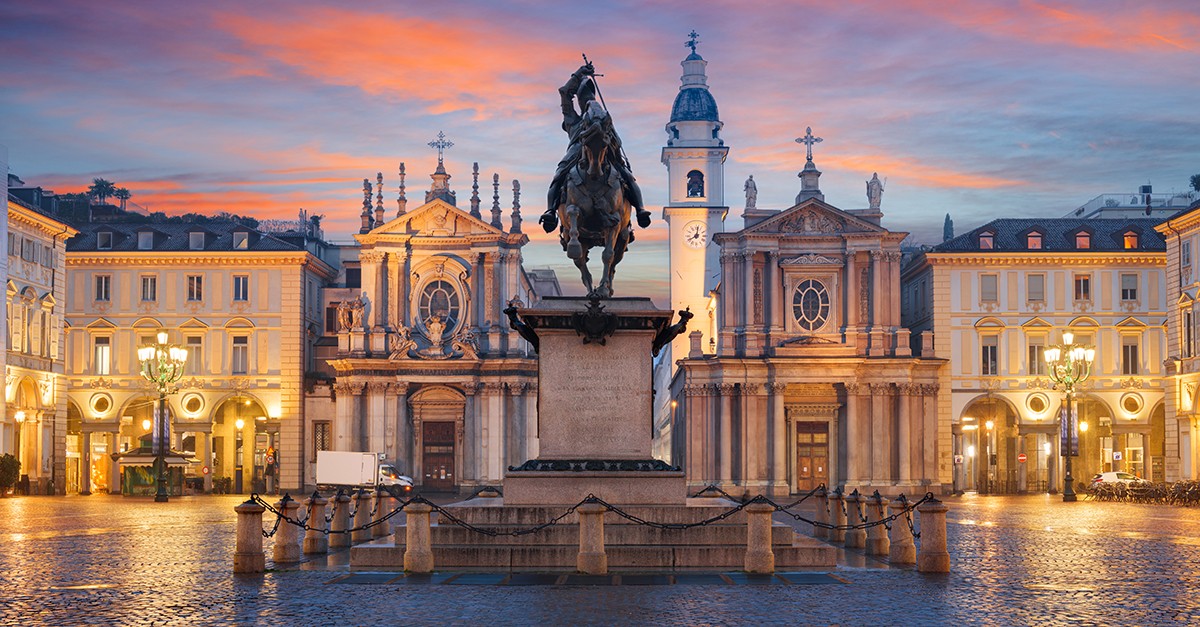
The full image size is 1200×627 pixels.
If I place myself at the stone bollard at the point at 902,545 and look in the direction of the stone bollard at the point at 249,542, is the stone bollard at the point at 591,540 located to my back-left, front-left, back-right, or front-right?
front-left

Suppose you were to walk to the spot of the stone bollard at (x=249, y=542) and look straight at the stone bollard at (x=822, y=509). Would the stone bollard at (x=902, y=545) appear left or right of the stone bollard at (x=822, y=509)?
right

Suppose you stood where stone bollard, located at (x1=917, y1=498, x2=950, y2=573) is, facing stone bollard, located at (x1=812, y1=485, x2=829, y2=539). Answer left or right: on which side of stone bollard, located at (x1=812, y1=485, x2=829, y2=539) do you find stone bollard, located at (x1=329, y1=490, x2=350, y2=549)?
left

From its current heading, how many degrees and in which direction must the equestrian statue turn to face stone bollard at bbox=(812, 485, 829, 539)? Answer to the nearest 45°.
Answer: approximately 135° to its left

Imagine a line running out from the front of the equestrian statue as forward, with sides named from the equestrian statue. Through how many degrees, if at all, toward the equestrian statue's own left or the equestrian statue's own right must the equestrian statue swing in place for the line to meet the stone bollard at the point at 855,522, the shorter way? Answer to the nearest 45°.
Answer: approximately 135° to the equestrian statue's own left

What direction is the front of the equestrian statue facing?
toward the camera

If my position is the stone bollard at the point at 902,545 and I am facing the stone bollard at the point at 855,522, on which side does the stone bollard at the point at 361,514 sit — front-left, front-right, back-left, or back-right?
front-left
